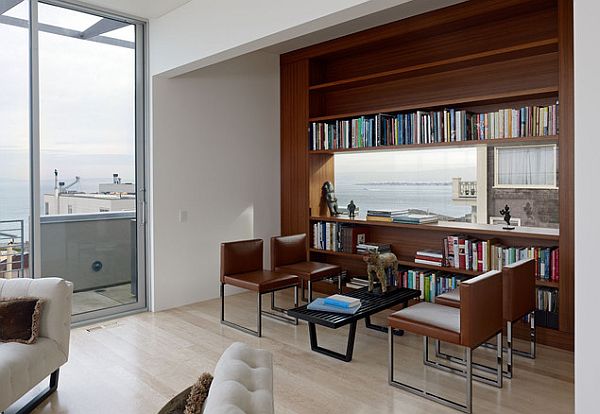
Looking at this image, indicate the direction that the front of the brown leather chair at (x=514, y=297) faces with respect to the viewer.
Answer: facing away from the viewer and to the left of the viewer

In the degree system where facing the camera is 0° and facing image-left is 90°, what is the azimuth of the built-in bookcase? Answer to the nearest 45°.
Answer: approximately 45°

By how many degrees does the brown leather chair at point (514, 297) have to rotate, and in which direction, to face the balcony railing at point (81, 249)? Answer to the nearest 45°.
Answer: approximately 45° to its left

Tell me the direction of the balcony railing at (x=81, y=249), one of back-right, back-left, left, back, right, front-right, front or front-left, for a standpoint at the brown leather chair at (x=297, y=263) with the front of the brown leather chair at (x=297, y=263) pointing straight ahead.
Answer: back-right

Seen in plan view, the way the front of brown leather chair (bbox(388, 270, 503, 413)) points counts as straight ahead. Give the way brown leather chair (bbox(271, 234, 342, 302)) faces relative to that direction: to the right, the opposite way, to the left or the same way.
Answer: the opposite way

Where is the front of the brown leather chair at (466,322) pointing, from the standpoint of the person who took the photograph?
facing away from the viewer and to the left of the viewer
